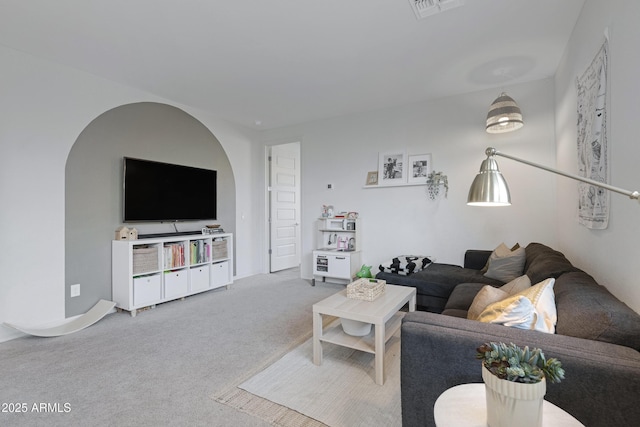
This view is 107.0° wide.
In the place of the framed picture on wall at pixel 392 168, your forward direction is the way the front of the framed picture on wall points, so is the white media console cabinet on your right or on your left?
on your right

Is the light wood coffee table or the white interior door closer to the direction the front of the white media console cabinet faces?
the light wood coffee table

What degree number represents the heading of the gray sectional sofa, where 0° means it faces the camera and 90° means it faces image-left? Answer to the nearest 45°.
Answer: approximately 90°

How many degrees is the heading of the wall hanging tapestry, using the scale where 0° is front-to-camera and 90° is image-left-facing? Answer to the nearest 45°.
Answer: approximately 90°
